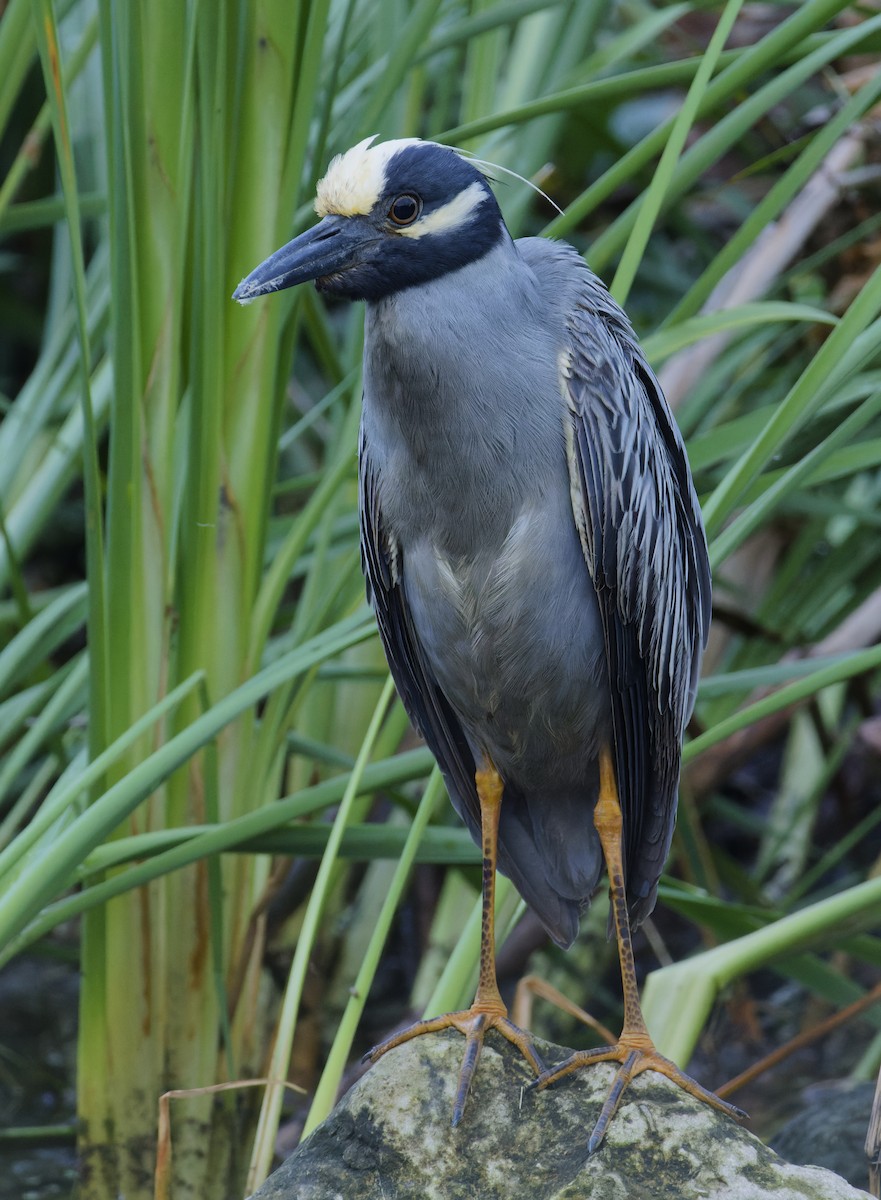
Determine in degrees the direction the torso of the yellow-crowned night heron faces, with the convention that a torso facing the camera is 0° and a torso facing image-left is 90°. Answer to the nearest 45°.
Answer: approximately 45°
